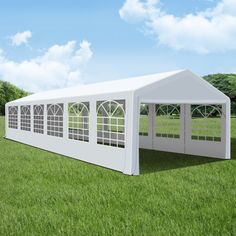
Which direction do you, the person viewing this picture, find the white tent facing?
facing the viewer and to the right of the viewer
